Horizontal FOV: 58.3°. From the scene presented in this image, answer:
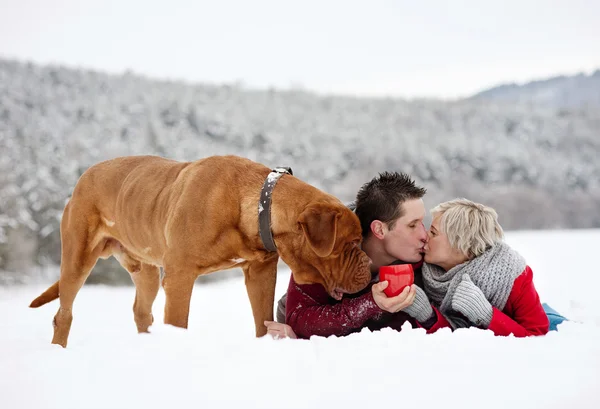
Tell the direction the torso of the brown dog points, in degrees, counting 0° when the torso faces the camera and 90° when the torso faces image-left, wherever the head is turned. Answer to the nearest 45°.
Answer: approximately 270°

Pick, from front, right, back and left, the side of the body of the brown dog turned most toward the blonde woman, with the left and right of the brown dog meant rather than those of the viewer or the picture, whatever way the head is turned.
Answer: front
